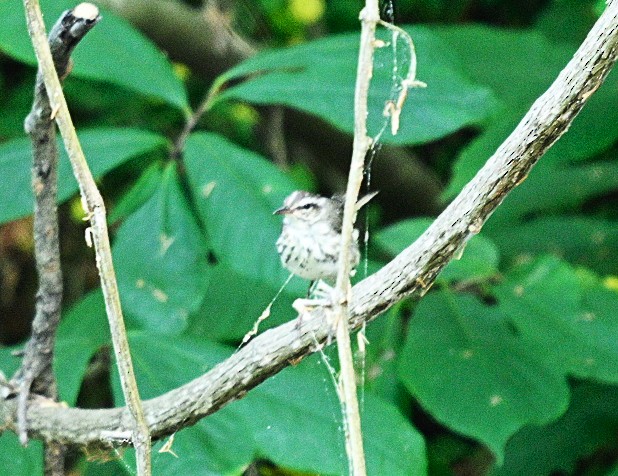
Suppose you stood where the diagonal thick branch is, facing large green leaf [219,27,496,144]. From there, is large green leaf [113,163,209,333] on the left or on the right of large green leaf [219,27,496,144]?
left

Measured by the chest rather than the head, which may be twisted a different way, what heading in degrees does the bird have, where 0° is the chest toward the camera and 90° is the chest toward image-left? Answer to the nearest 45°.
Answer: approximately 45°

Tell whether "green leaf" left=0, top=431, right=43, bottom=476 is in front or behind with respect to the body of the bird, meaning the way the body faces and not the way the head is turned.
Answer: in front
